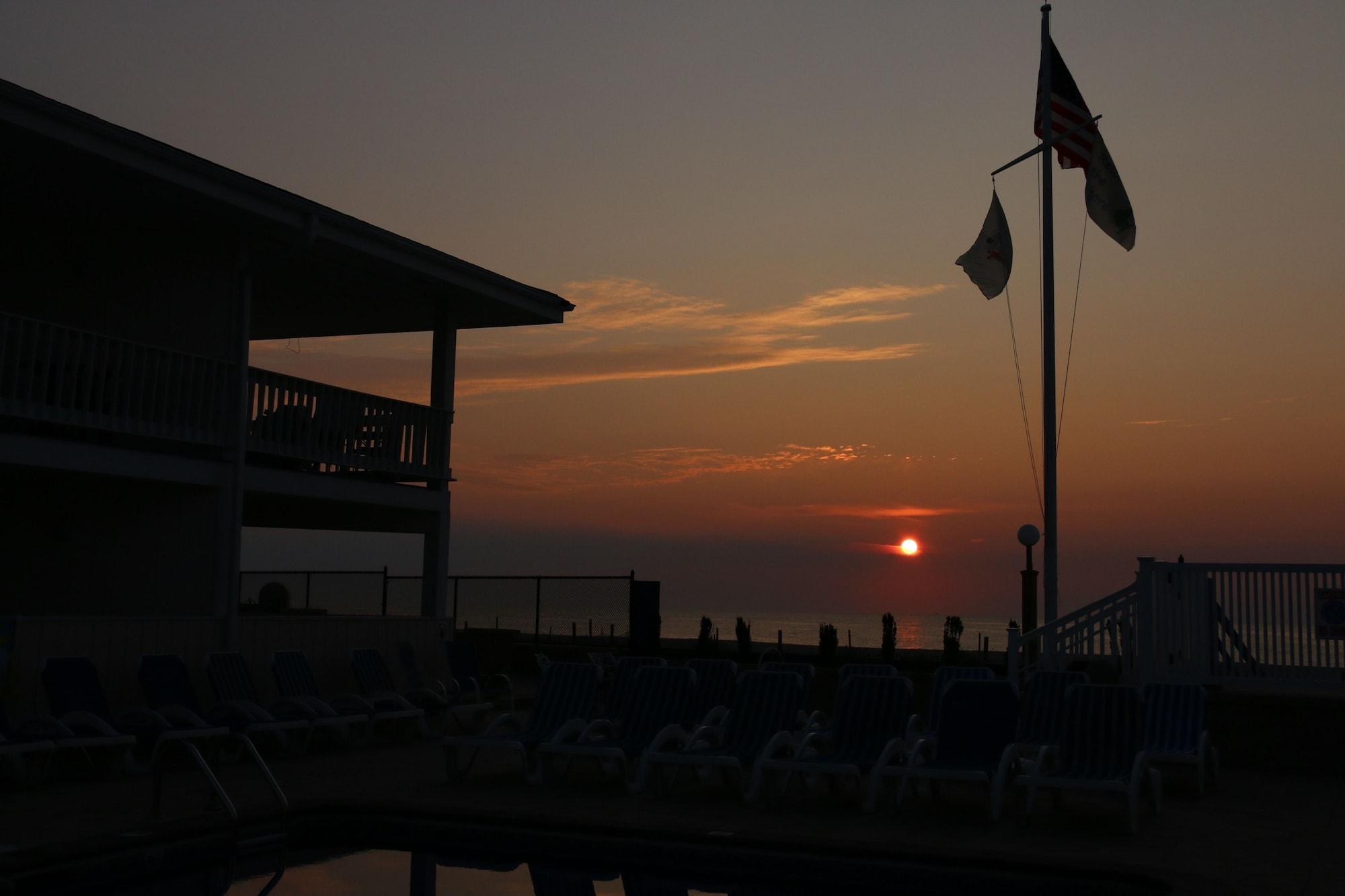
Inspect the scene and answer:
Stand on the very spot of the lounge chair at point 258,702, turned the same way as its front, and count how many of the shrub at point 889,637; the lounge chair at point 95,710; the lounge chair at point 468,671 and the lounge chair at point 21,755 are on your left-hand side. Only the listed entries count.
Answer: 2

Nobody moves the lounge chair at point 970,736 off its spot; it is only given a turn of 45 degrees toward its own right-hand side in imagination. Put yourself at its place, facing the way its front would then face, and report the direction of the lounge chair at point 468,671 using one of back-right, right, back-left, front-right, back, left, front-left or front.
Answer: front-right

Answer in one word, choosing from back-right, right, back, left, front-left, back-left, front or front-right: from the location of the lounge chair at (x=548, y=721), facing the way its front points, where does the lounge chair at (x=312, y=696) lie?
right

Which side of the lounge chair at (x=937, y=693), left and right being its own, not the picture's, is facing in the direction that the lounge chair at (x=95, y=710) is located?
right

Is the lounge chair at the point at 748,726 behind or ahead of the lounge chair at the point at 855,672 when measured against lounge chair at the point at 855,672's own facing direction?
ahead

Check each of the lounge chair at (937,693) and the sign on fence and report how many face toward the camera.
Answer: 2

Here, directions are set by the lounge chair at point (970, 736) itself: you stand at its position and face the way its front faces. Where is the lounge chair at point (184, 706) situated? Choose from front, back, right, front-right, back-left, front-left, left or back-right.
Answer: front-right

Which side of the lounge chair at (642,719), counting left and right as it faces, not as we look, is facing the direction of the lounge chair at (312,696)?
right
